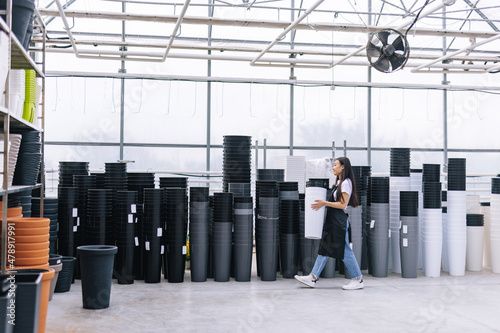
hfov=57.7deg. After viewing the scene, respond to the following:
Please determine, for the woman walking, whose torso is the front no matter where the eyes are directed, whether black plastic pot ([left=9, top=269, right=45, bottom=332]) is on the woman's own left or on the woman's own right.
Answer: on the woman's own left

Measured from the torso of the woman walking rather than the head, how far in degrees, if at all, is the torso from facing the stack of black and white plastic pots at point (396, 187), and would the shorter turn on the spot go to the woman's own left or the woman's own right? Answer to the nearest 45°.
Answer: approximately 135° to the woman's own right

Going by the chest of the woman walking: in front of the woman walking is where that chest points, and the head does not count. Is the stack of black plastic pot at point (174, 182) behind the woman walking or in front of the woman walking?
in front

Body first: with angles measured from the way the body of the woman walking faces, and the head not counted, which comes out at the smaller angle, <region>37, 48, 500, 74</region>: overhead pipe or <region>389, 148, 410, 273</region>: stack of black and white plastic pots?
the overhead pipe

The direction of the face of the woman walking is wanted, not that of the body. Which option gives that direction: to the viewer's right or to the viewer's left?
to the viewer's left

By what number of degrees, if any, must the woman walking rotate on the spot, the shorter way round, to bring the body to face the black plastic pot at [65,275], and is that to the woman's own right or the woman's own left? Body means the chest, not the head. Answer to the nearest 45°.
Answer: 0° — they already face it

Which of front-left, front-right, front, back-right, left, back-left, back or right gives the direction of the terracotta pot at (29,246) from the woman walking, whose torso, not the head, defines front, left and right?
front-left

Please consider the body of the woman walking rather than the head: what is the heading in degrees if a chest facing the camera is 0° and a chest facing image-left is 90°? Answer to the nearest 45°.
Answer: approximately 90°

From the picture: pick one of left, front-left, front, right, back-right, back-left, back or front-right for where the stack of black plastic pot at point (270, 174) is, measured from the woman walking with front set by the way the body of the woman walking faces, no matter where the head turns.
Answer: front-right

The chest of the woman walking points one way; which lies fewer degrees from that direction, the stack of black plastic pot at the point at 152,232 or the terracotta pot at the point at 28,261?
the stack of black plastic pot

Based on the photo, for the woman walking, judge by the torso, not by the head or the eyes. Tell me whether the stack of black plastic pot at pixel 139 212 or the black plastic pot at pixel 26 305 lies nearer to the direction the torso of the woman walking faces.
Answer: the stack of black plastic pot

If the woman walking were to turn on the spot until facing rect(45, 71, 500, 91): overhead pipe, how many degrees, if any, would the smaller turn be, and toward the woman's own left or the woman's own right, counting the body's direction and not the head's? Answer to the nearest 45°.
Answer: approximately 90° to the woman's own right
